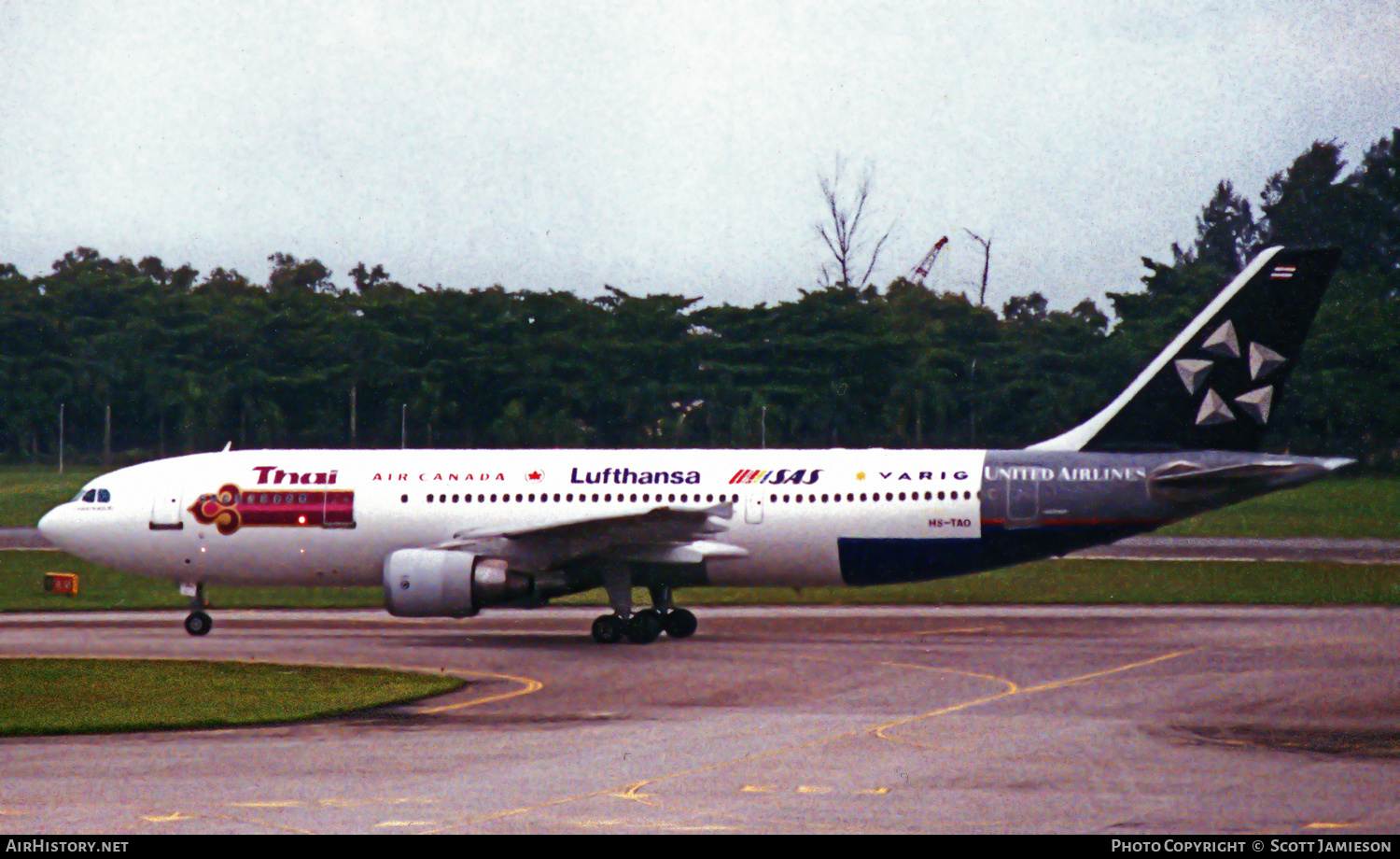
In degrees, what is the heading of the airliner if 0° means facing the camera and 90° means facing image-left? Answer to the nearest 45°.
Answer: approximately 90°
